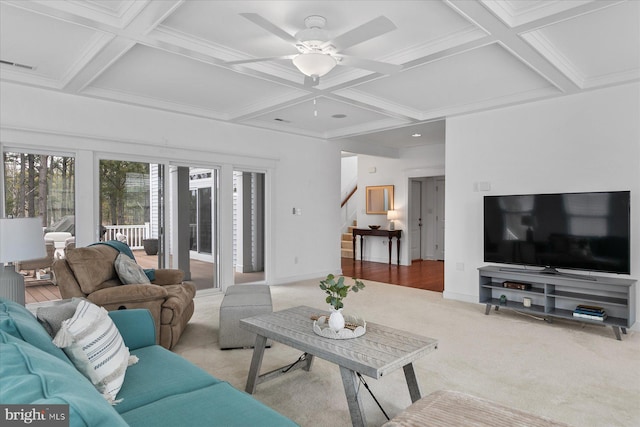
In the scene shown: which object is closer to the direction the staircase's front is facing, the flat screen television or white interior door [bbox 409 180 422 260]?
the flat screen television

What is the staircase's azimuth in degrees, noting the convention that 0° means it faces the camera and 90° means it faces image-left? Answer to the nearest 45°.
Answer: approximately 45°

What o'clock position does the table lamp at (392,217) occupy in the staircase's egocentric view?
The table lamp is roughly at 9 o'clock from the staircase.

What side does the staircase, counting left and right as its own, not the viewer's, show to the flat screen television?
left
